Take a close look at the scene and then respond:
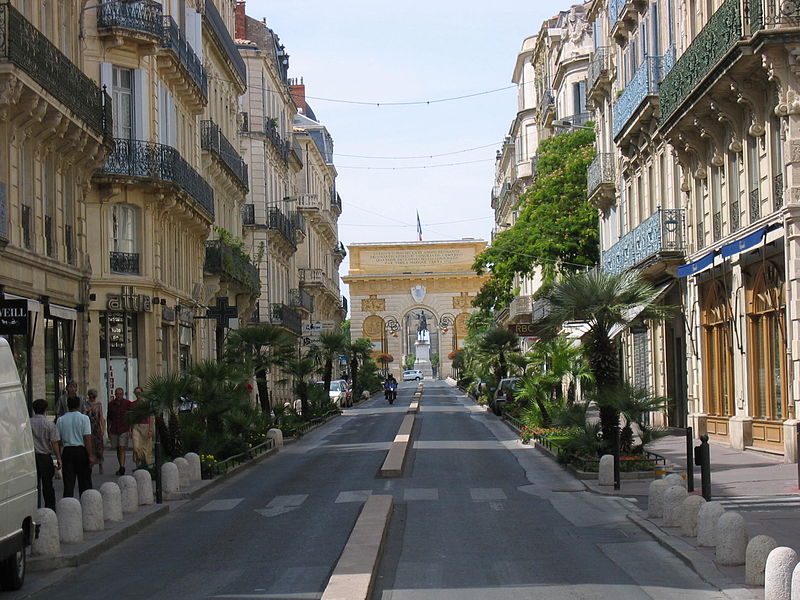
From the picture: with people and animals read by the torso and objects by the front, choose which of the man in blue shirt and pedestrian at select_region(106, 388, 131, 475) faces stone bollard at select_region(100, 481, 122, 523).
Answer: the pedestrian

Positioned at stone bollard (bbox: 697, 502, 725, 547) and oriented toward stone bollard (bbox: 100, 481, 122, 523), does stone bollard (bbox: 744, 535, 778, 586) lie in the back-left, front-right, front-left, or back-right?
back-left

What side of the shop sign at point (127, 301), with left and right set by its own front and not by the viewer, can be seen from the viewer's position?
front

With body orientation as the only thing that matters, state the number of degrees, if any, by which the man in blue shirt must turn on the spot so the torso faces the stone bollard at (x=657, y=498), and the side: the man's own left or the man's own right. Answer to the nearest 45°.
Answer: approximately 135° to the man's own right

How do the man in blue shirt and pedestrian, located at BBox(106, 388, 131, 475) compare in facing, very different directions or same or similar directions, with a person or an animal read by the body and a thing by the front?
very different directions

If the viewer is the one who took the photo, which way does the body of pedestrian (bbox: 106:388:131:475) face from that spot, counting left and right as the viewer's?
facing the viewer

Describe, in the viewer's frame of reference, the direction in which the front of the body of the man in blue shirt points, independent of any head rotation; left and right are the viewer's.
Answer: facing away from the viewer

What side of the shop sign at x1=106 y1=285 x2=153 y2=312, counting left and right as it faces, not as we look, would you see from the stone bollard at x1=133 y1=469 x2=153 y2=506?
front

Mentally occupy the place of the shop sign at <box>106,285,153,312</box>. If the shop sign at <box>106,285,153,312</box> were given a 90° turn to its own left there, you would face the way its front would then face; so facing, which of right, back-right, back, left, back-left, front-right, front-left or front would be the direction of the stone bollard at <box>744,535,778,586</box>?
right

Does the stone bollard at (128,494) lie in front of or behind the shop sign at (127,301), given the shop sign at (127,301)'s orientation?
in front

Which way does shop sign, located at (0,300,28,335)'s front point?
toward the camera
